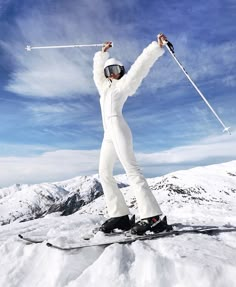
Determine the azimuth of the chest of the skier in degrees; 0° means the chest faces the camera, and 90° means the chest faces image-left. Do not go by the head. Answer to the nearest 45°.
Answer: approximately 45°
